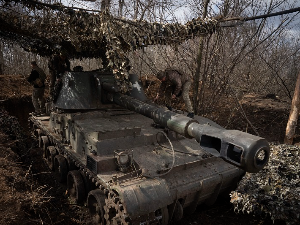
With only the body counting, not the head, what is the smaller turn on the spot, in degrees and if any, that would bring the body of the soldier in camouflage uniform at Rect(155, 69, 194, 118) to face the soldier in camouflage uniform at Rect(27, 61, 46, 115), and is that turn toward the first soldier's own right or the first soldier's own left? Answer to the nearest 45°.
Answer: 0° — they already face them

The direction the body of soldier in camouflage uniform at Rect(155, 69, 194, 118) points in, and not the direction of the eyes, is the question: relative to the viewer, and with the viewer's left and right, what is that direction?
facing to the left of the viewer

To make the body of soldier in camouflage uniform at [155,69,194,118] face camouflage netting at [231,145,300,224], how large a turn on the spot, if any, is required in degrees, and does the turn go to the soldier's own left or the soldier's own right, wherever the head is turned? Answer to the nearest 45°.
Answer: approximately 135° to the soldier's own left

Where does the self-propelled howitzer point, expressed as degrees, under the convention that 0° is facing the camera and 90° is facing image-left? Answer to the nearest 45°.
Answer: approximately 315°

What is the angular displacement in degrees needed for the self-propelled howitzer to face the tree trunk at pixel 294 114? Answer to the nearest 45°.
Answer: approximately 90° to its left

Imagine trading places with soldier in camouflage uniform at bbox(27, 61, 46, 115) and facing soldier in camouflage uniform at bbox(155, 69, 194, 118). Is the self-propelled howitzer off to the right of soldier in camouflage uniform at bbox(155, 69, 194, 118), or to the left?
right

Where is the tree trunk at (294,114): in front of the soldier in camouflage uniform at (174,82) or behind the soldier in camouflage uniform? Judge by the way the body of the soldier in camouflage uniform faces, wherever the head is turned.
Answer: behind

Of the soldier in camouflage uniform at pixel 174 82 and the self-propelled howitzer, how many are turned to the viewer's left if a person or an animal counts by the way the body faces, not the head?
1

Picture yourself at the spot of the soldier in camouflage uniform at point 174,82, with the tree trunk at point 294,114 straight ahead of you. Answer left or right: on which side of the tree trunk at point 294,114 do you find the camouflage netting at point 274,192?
right
